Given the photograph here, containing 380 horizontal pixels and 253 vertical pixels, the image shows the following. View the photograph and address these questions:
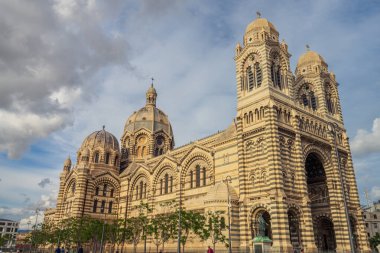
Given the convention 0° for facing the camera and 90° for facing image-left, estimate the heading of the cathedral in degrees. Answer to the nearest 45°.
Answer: approximately 315°
